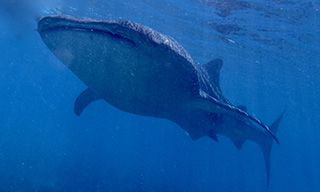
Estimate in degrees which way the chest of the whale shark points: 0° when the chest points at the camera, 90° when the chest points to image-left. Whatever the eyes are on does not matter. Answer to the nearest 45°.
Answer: approximately 45°
